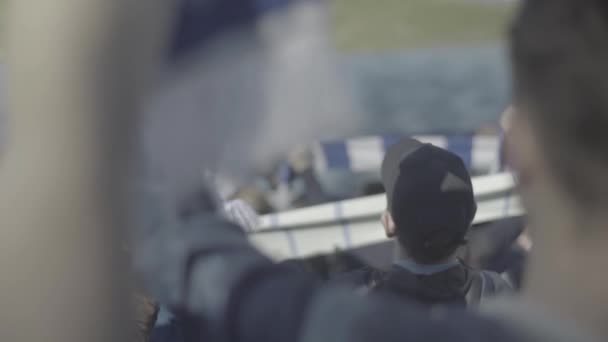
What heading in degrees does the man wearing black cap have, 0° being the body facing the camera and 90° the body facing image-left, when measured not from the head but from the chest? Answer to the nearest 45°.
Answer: approximately 180°

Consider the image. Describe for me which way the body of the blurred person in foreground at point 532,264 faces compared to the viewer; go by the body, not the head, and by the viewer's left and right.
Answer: facing away from the viewer

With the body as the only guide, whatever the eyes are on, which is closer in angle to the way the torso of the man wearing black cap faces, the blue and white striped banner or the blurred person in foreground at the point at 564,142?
the blue and white striped banner

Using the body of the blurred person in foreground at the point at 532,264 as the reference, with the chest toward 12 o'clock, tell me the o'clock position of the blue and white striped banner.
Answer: The blue and white striped banner is roughly at 12 o'clock from the blurred person in foreground.

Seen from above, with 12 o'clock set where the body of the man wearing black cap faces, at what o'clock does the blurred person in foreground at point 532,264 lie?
The blurred person in foreground is roughly at 6 o'clock from the man wearing black cap.

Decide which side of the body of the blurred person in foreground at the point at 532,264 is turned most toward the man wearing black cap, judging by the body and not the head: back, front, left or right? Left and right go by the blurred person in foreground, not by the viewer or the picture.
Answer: front

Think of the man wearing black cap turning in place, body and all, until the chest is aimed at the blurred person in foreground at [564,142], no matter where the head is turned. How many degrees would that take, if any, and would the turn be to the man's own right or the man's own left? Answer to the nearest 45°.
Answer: approximately 180°

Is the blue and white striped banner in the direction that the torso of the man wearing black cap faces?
yes

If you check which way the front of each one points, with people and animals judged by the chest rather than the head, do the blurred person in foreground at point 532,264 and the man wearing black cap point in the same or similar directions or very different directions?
same or similar directions

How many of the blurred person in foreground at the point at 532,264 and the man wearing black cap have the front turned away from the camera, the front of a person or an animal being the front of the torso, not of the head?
2
